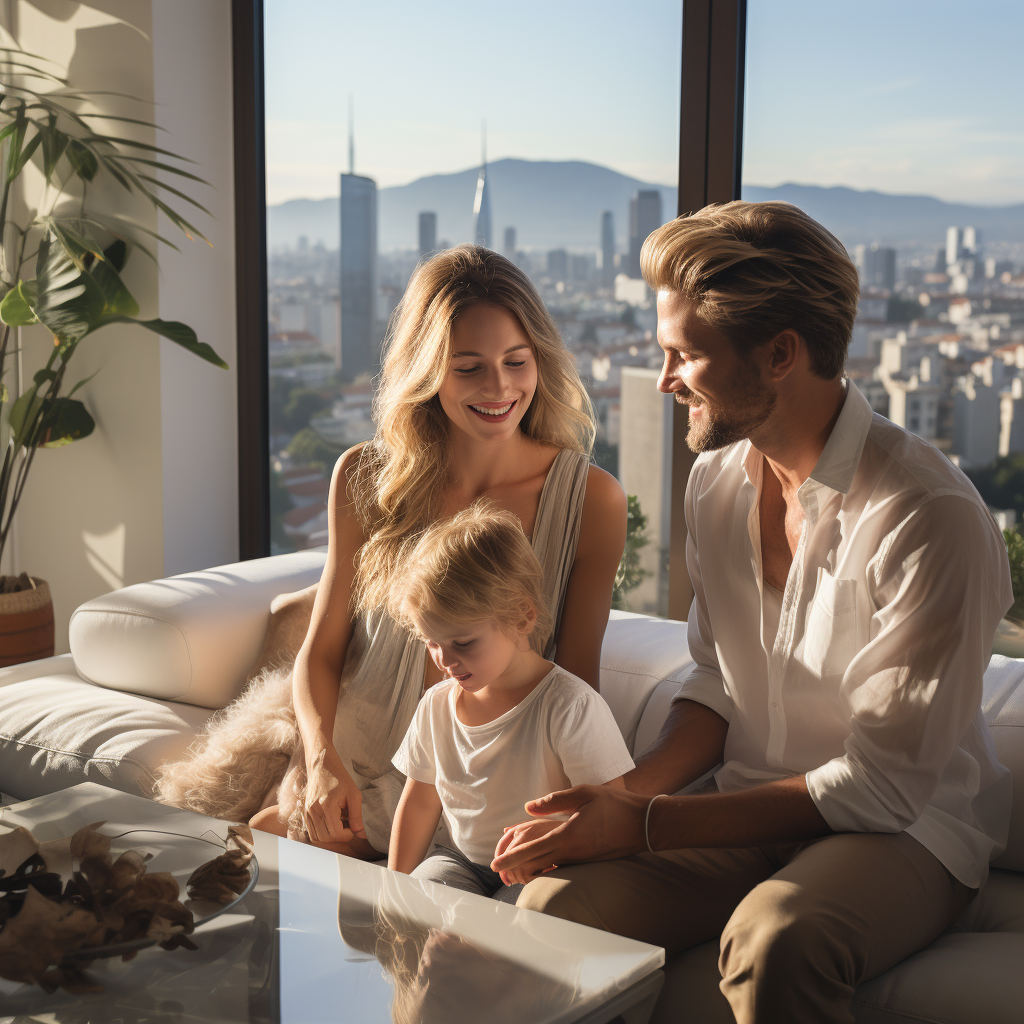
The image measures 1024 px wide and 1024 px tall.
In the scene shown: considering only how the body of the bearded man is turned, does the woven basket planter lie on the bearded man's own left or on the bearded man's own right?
on the bearded man's own right

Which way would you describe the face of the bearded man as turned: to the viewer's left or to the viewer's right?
to the viewer's left

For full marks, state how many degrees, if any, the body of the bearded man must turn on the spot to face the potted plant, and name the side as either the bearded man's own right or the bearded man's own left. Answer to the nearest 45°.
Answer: approximately 90° to the bearded man's own right

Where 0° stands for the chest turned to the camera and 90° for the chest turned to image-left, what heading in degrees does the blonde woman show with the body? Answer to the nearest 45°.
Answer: approximately 0°

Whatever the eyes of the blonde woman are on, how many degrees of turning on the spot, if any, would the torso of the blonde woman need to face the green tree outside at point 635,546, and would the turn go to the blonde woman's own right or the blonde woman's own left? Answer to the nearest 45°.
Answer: approximately 135° to the blonde woman's own left

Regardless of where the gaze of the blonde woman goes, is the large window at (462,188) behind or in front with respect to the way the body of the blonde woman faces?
behind

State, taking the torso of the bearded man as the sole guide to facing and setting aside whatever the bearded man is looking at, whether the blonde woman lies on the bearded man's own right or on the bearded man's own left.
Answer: on the bearded man's own right

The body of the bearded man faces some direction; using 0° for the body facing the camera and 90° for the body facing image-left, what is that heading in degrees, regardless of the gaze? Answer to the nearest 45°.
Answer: approximately 45°
